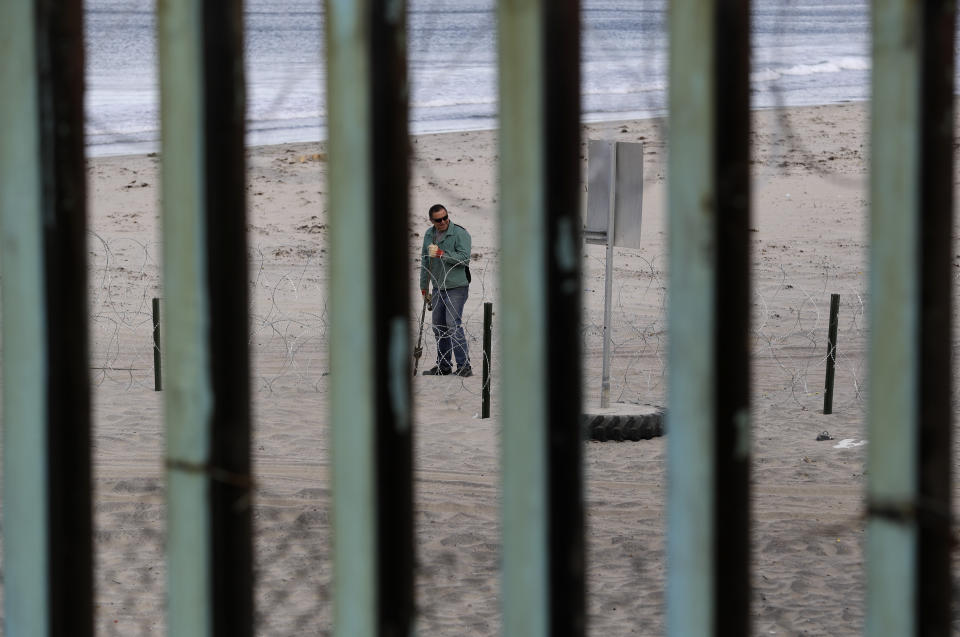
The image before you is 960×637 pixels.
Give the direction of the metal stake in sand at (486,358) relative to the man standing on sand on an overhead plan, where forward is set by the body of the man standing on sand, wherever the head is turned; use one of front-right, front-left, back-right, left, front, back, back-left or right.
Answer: front-left

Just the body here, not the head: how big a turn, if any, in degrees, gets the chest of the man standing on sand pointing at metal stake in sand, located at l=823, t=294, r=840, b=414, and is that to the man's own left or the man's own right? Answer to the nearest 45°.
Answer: approximately 90° to the man's own left

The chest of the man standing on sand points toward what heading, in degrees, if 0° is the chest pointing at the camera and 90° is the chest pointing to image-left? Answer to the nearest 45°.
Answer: approximately 45°

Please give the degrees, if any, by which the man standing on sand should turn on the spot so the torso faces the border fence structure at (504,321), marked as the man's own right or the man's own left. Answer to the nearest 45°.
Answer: approximately 45° to the man's own left
